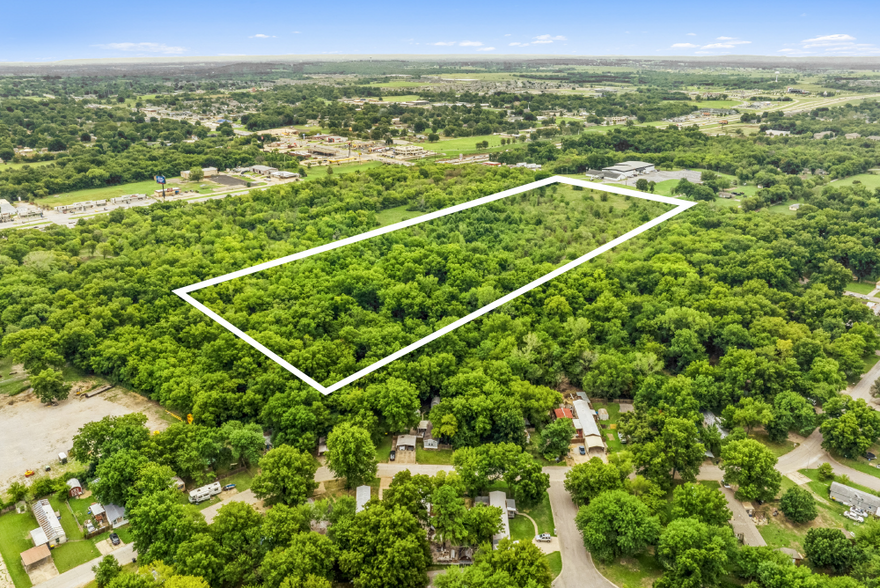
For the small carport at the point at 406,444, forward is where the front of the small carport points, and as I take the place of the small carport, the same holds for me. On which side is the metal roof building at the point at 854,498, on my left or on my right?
on my left

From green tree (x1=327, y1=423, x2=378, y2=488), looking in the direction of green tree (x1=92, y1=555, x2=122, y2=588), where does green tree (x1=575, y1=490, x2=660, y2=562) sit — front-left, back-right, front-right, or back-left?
back-left

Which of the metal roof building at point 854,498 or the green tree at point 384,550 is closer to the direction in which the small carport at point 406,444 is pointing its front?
the green tree

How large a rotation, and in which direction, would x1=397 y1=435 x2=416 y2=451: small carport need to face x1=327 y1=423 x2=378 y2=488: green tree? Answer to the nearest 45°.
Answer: approximately 45° to its right

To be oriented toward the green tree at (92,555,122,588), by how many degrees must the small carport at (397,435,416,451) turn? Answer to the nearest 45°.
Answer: approximately 45° to its right

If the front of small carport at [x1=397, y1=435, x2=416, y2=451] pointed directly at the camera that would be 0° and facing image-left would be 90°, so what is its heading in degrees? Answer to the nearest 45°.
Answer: approximately 0°

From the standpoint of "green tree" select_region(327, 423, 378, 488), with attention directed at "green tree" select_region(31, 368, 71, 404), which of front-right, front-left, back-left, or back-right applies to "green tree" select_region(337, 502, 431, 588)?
back-left

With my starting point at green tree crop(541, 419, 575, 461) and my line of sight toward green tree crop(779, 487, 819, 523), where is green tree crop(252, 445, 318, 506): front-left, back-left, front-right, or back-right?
back-right

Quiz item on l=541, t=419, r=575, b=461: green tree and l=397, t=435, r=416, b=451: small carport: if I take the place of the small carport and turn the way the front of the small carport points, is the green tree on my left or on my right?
on my left

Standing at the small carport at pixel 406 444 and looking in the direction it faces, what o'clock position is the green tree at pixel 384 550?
The green tree is roughly at 12 o'clock from the small carport.

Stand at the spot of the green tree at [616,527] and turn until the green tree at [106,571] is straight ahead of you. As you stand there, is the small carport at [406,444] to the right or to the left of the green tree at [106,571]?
right
